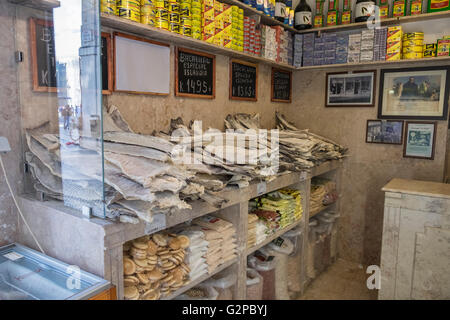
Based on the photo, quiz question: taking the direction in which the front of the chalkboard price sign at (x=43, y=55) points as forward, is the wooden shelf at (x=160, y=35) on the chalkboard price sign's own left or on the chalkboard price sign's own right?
on the chalkboard price sign's own left

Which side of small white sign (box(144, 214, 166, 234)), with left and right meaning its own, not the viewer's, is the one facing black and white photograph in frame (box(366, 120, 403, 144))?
left

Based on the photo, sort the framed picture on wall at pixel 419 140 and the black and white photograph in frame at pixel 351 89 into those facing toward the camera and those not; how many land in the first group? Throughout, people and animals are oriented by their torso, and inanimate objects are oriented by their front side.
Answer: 2

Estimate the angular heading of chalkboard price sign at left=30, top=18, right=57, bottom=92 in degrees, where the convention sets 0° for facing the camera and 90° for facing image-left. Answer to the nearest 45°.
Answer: approximately 315°

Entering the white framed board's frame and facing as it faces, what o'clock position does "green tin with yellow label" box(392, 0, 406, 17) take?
The green tin with yellow label is roughly at 10 o'clock from the white framed board.
